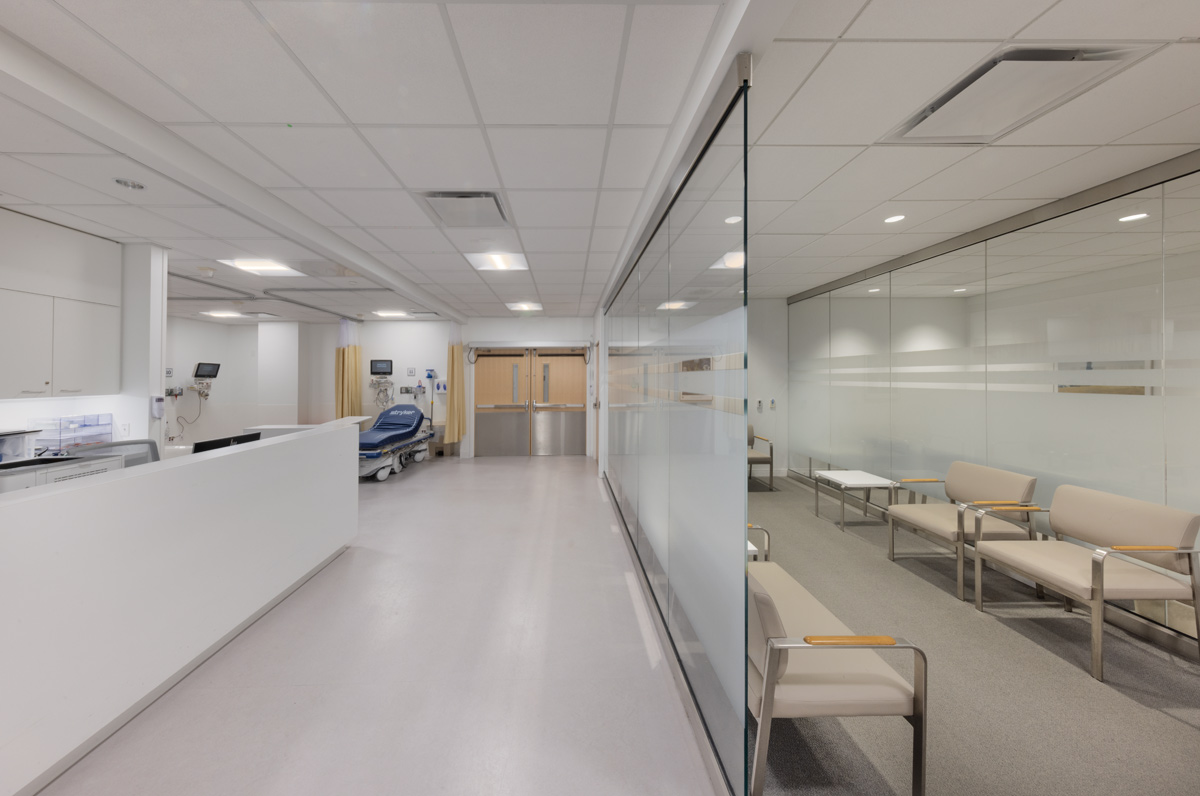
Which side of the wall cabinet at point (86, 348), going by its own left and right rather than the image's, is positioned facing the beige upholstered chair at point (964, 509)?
front

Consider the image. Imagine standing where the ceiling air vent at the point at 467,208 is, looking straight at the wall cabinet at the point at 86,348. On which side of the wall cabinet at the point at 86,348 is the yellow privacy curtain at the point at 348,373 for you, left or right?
right

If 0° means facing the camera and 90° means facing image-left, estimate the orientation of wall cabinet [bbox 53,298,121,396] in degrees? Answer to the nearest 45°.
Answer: approximately 315°

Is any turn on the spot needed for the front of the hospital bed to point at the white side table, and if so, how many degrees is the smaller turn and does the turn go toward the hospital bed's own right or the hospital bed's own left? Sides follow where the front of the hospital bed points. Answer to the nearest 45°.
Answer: approximately 90° to the hospital bed's own left

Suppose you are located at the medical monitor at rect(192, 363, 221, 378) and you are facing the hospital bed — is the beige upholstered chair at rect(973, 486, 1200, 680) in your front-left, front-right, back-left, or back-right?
front-right

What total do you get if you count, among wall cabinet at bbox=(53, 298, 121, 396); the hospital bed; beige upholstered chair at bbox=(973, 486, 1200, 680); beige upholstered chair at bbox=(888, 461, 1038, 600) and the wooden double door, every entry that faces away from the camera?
0

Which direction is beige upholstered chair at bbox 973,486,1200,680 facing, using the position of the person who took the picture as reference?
facing the viewer and to the left of the viewer

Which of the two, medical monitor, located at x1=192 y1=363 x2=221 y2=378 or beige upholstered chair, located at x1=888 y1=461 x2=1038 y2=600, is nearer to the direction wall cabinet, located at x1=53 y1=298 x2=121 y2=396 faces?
the beige upholstered chair

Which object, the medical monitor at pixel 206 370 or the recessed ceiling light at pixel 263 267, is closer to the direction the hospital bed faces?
the recessed ceiling light

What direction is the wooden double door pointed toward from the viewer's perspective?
toward the camera

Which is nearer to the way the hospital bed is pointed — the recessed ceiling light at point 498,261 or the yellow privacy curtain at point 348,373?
the recessed ceiling light

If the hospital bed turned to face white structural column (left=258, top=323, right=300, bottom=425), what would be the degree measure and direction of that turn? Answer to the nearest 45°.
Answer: approximately 90° to its right
